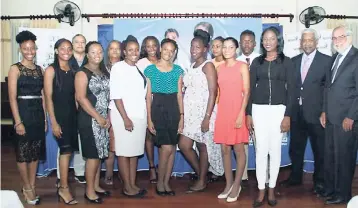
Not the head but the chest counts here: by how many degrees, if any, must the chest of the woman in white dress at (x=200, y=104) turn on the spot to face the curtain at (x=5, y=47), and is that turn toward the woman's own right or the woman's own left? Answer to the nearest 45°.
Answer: approximately 90° to the woman's own right

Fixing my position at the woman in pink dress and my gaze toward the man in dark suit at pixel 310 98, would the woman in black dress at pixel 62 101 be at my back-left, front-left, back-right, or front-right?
back-left

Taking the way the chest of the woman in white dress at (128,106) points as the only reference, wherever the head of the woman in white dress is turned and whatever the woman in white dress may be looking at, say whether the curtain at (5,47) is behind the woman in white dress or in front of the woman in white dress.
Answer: behind

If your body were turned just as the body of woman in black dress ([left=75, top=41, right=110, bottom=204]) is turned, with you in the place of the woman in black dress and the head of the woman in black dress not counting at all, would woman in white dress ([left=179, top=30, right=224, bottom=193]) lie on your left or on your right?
on your left

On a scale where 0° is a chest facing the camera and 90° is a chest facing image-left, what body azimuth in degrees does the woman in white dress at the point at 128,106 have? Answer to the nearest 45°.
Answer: approximately 315°

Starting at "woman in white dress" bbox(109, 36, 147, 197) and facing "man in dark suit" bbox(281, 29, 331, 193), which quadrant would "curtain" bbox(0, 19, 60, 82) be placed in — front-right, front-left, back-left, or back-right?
back-left

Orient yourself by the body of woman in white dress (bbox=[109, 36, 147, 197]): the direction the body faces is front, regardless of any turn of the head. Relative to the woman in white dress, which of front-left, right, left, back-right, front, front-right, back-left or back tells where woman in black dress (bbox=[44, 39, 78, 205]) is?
back-right

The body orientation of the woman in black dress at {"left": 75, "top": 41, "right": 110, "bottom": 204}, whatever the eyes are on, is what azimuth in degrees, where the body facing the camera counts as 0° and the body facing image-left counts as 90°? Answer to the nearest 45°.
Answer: approximately 315°

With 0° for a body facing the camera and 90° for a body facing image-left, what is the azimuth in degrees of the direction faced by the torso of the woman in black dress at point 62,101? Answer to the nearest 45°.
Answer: approximately 315°
